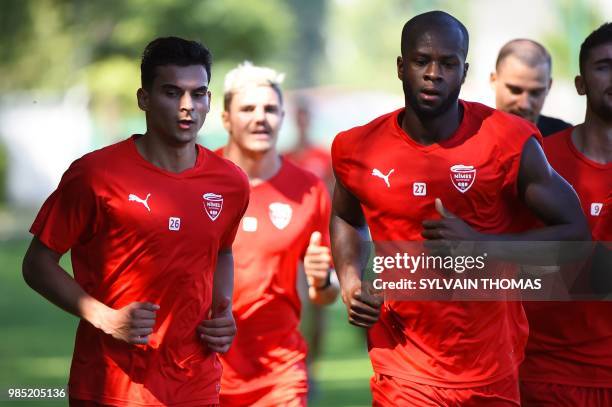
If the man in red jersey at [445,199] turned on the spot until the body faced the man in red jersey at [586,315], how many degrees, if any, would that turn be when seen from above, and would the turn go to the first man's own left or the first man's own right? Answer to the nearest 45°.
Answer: approximately 135° to the first man's own left

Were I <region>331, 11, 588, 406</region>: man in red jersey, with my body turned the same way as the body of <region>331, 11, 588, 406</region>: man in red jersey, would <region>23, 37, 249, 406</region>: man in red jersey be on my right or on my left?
on my right

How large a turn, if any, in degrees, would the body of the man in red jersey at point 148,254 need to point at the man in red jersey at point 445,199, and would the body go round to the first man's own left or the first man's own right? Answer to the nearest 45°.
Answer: approximately 45° to the first man's own left

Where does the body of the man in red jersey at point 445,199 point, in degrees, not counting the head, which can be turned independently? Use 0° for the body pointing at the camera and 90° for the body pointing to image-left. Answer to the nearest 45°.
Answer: approximately 0°

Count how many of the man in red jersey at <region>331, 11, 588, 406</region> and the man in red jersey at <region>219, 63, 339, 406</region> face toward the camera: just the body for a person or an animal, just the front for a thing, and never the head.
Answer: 2

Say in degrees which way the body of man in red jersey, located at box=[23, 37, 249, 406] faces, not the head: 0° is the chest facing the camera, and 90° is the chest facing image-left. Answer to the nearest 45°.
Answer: approximately 315°
